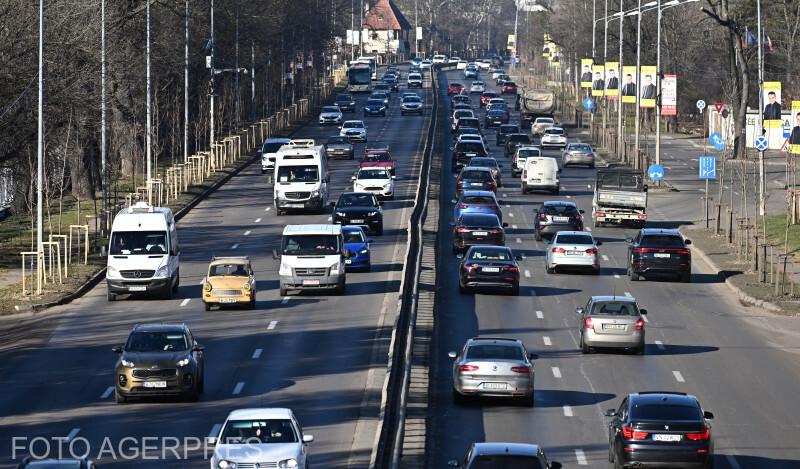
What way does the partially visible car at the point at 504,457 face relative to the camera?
away from the camera

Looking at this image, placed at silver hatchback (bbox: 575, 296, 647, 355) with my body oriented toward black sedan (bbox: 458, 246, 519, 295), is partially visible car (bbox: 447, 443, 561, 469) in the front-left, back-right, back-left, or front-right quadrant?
back-left

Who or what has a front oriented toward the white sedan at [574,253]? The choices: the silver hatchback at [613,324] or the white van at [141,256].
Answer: the silver hatchback

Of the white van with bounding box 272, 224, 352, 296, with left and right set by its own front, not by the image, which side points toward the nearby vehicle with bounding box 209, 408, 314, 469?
front

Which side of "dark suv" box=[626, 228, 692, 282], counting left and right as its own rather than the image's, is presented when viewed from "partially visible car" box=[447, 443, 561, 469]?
back

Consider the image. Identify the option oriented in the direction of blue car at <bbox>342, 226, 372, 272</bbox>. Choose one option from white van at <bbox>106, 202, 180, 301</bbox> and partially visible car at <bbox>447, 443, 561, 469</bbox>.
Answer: the partially visible car

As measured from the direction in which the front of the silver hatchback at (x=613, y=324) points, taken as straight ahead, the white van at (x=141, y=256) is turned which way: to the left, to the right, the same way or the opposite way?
the opposite way

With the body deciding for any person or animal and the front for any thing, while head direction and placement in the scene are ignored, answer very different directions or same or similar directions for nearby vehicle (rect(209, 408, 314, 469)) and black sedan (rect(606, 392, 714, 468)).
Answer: very different directions

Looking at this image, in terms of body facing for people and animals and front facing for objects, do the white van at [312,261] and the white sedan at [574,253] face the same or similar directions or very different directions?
very different directions

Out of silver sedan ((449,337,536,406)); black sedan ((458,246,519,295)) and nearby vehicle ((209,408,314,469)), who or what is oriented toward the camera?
the nearby vehicle

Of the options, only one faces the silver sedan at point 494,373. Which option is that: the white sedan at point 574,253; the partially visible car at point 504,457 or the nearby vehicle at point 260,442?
the partially visible car at point 504,457

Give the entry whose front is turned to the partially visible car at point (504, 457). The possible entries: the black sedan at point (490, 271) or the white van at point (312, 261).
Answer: the white van

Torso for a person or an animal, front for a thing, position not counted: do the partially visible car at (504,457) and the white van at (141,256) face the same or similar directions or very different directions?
very different directions

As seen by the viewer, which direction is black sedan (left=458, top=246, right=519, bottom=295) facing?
away from the camera

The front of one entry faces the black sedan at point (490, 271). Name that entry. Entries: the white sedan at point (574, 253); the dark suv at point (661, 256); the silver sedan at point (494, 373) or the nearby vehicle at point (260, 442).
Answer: the silver sedan
